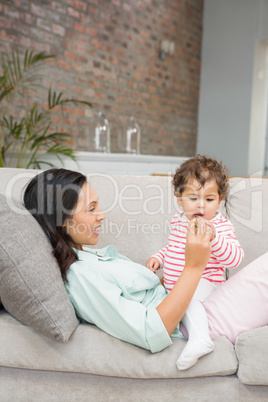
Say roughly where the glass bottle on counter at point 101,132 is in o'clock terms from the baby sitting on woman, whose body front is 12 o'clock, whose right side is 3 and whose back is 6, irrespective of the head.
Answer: The glass bottle on counter is roughly at 4 o'clock from the baby sitting on woman.

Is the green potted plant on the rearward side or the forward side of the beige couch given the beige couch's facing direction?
on the rearward side

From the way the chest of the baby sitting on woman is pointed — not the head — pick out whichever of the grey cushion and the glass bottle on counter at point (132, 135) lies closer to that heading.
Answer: the grey cushion

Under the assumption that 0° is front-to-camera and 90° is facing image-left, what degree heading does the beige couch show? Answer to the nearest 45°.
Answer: approximately 0°

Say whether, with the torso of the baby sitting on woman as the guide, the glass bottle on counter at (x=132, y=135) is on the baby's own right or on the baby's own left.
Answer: on the baby's own right

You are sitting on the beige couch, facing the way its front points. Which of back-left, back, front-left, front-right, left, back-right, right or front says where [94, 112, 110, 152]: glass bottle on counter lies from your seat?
back

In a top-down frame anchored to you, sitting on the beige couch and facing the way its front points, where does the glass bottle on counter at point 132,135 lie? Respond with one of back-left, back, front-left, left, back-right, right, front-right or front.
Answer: back
